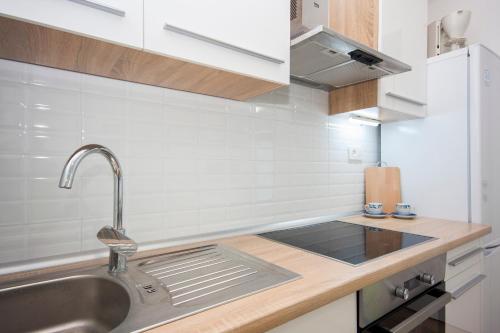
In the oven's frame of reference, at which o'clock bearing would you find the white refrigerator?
The white refrigerator is roughly at 8 o'clock from the oven.

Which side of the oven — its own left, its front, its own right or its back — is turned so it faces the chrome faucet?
right

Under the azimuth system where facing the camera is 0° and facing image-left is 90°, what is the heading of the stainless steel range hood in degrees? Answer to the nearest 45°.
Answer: approximately 315°

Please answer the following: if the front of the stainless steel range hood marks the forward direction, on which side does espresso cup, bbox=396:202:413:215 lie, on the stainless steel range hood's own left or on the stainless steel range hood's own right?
on the stainless steel range hood's own left

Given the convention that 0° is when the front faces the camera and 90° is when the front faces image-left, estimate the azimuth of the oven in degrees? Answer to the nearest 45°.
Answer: approximately 315°

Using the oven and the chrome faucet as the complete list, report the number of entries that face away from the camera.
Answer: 0

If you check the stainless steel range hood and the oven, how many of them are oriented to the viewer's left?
0
